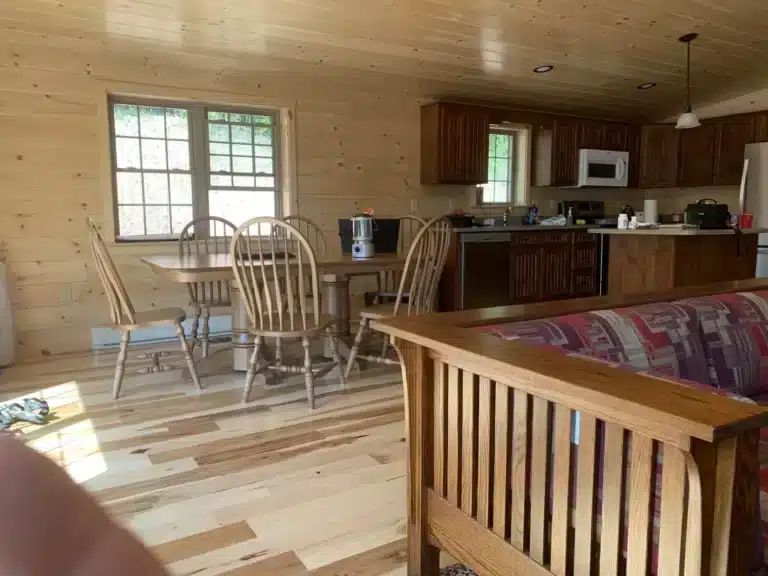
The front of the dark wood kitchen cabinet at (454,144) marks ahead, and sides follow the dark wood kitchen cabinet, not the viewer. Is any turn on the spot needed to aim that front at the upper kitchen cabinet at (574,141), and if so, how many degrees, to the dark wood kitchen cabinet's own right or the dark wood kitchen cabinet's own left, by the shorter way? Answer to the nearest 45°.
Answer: approximately 90° to the dark wood kitchen cabinet's own left

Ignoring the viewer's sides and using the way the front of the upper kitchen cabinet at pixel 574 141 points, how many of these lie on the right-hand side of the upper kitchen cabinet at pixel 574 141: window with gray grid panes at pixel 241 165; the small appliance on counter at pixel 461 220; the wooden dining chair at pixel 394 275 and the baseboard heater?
4

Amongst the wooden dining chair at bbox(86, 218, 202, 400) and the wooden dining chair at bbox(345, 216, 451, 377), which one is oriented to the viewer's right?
the wooden dining chair at bbox(86, 218, 202, 400)

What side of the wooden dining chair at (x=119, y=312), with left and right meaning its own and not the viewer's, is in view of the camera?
right

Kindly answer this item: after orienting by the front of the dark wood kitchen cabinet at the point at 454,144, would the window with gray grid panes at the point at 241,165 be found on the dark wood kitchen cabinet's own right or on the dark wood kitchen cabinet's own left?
on the dark wood kitchen cabinet's own right

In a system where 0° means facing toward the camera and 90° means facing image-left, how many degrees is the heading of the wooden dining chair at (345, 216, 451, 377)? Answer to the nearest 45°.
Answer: approximately 135°

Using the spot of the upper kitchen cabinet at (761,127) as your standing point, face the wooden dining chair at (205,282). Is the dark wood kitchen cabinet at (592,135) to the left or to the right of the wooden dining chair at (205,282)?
right

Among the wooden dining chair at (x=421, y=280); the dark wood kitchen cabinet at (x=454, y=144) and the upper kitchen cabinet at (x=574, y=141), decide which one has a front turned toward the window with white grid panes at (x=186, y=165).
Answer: the wooden dining chair

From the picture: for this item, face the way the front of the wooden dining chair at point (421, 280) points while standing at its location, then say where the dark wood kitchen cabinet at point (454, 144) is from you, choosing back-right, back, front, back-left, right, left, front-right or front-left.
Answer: front-right

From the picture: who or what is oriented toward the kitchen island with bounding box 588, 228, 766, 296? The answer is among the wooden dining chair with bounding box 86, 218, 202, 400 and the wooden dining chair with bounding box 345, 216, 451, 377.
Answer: the wooden dining chair with bounding box 86, 218, 202, 400

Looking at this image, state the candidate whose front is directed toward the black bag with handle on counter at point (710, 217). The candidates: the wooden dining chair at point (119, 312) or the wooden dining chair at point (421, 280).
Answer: the wooden dining chair at point (119, 312)

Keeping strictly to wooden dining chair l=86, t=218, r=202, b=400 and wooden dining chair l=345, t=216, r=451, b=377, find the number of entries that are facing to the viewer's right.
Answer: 1

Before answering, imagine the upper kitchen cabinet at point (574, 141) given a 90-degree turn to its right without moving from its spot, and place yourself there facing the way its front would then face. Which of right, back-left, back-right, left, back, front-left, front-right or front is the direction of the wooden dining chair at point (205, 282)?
front

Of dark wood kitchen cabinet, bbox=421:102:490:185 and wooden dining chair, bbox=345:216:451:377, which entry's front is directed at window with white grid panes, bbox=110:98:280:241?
the wooden dining chair

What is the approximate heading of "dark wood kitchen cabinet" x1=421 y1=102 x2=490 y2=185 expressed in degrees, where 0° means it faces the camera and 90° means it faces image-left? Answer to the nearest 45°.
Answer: approximately 315°
